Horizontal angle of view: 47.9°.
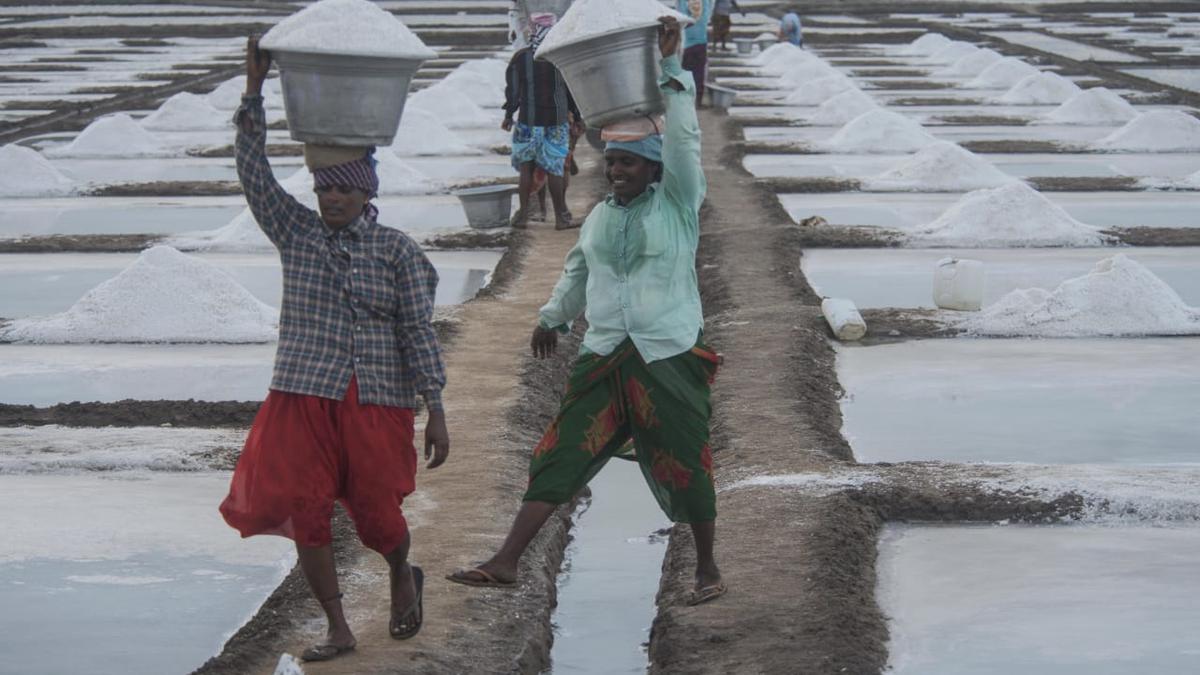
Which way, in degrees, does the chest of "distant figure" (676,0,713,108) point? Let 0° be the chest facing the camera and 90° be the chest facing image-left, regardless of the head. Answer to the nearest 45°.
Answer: approximately 0°

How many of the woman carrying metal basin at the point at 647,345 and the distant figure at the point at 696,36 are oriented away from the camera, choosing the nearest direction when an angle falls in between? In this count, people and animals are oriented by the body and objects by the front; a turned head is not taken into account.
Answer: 0

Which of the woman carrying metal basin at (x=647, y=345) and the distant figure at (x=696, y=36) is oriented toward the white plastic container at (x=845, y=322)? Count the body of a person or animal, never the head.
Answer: the distant figure

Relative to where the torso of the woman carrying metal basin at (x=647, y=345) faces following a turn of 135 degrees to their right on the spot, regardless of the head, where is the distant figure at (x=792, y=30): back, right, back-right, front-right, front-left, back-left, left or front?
front

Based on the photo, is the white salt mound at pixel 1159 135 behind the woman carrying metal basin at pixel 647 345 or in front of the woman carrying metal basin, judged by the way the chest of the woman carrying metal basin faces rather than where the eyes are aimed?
behind

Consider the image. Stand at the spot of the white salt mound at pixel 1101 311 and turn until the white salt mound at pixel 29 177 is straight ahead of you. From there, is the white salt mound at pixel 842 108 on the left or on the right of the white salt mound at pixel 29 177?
right

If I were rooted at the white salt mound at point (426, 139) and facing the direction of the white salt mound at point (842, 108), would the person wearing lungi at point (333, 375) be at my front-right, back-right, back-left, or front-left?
back-right

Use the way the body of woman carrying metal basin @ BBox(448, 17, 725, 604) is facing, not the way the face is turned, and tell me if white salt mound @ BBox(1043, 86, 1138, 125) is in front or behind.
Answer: behind
